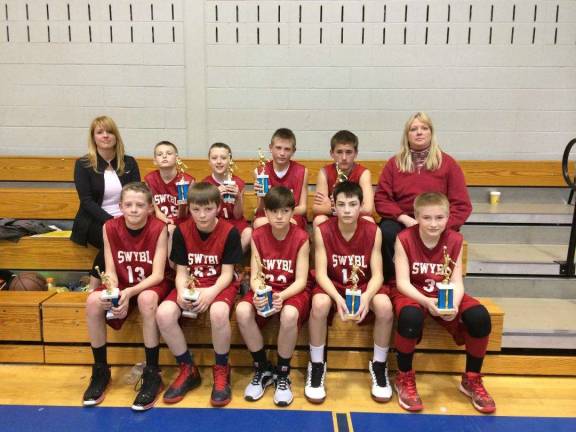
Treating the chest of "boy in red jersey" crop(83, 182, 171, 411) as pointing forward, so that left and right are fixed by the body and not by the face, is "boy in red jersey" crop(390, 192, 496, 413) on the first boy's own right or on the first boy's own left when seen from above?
on the first boy's own left

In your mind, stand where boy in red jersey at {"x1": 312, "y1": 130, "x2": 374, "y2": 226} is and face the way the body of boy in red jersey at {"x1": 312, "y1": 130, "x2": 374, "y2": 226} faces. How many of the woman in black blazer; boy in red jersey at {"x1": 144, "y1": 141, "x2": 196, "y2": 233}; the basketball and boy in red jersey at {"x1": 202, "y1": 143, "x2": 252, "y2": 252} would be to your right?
4

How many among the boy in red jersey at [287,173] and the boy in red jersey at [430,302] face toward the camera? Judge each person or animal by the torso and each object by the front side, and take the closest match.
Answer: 2

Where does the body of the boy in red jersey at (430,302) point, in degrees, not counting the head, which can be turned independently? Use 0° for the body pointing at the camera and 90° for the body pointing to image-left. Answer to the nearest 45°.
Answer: approximately 0°

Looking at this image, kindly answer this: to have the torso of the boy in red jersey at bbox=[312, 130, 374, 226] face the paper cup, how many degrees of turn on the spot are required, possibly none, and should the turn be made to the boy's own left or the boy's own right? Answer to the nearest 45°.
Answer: approximately 135° to the boy's own left

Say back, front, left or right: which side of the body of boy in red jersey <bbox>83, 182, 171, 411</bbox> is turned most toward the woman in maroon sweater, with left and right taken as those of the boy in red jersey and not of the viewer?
left

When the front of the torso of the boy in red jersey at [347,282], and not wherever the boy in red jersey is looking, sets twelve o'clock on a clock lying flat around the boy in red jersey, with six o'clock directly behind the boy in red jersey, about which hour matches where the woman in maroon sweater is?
The woman in maroon sweater is roughly at 7 o'clock from the boy in red jersey.

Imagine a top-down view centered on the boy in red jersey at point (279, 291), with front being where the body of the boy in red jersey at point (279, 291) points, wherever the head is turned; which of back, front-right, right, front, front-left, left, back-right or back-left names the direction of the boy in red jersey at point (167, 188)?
back-right

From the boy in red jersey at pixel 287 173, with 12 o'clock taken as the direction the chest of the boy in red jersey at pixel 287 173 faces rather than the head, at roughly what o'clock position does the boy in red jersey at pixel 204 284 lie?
the boy in red jersey at pixel 204 284 is roughly at 1 o'clock from the boy in red jersey at pixel 287 173.
